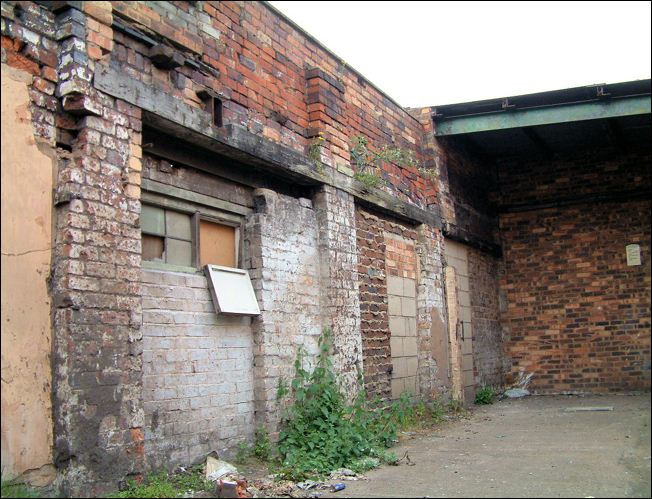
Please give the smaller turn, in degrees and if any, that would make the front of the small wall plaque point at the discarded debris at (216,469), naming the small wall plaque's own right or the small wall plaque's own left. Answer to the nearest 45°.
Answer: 0° — it already faces it

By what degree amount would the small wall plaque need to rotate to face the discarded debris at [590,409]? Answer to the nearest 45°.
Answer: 0° — it already faces it

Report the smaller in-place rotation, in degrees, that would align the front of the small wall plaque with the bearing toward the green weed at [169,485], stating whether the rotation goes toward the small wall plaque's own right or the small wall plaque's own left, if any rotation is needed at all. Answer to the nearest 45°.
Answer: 0° — it already faces it

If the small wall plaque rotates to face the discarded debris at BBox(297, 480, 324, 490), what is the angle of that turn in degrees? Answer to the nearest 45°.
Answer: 0° — it already faces it

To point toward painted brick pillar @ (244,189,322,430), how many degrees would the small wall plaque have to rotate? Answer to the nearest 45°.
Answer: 0° — it already faces it

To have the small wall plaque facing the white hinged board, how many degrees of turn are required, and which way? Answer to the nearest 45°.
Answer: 0° — it already faces it

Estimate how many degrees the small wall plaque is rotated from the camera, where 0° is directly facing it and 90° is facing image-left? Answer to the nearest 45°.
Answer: approximately 0°

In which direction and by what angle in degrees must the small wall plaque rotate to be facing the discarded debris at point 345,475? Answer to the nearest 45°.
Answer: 0° — it already faces it

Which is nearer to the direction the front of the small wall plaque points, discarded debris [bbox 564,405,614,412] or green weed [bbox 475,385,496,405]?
the discarded debris

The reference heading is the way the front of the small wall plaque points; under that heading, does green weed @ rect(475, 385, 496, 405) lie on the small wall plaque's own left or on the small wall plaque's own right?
on the small wall plaque's own right
